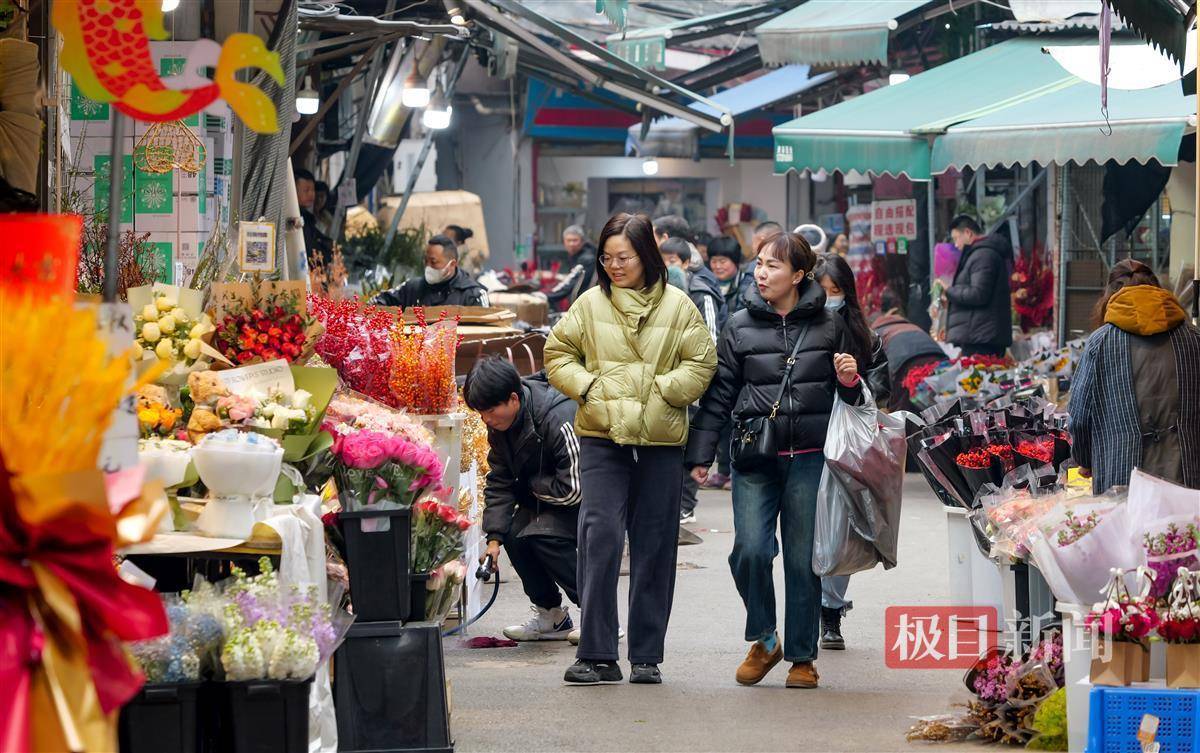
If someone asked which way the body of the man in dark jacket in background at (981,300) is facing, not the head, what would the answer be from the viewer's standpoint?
to the viewer's left

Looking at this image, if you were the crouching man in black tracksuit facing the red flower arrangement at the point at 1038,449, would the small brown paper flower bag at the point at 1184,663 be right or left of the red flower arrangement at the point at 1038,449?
right

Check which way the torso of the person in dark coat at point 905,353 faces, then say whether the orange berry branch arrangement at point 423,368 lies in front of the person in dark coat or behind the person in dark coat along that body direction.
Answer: behind

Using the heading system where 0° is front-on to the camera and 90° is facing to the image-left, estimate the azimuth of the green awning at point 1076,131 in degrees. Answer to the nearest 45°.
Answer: approximately 45°

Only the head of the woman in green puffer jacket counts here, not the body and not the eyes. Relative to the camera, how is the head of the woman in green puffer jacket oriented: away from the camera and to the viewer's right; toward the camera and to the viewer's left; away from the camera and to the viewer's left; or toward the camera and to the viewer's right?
toward the camera and to the viewer's left

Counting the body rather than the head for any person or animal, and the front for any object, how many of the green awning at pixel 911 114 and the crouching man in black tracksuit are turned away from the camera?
0

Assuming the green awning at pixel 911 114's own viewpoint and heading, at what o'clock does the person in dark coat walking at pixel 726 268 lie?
The person in dark coat walking is roughly at 1 o'clock from the green awning.

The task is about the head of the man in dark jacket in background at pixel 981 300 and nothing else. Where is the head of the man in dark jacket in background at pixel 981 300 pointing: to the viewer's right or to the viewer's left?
to the viewer's left

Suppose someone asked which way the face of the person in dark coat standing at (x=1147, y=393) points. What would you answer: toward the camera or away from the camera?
away from the camera

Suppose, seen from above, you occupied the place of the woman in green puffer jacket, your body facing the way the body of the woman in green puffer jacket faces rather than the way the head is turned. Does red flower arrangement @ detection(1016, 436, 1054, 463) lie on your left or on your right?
on your left

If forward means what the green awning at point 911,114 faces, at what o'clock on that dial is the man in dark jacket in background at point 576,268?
The man in dark jacket in background is roughly at 3 o'clock from the green awning.

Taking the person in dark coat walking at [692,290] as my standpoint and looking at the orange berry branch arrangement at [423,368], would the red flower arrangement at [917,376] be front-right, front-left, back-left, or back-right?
back-left
